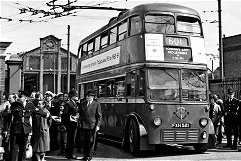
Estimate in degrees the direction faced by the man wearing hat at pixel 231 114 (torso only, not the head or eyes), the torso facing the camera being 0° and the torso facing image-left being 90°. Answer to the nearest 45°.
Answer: approximately 0°

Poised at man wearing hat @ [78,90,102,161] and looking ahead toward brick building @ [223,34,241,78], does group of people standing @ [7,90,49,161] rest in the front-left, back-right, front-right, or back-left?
back-left

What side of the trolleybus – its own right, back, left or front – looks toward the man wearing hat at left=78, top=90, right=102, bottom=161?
right

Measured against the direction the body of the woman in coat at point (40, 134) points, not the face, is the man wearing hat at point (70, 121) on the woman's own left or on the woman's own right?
on the woman's own left

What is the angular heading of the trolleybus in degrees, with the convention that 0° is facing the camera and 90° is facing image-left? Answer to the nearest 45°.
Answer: approximately 315°

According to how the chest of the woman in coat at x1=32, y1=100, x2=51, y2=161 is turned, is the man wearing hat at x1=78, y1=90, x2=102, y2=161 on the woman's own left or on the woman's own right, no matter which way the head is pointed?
on the woman's own left

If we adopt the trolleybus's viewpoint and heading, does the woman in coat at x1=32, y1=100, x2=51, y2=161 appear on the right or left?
on its right

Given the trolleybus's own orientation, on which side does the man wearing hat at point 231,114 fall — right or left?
on its left

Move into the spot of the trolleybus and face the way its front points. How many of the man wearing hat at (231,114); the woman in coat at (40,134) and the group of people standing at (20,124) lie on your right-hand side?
2
